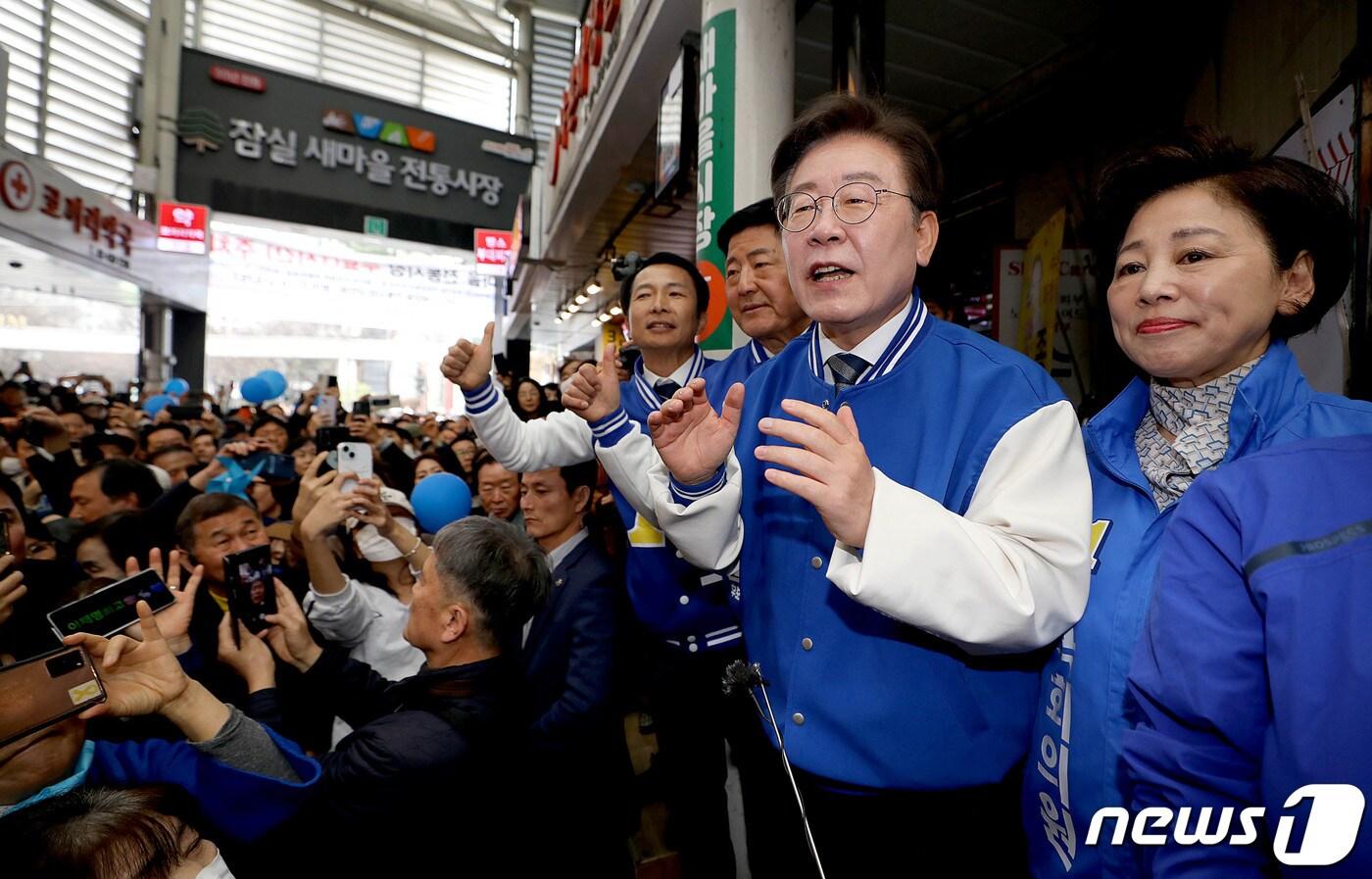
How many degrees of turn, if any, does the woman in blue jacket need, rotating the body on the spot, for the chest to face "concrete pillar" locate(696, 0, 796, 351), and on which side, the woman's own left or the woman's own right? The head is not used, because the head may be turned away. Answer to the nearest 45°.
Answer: approximately 90° to the woman's own right

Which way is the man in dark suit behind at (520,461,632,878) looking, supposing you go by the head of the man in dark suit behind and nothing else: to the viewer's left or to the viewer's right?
to the viewer's left

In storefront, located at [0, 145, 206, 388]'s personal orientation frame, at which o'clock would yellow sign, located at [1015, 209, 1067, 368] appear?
The yellow sign is roughly at 1 o'clock from the storefront.

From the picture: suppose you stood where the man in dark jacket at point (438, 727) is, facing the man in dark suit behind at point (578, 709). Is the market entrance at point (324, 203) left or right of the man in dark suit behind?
left
